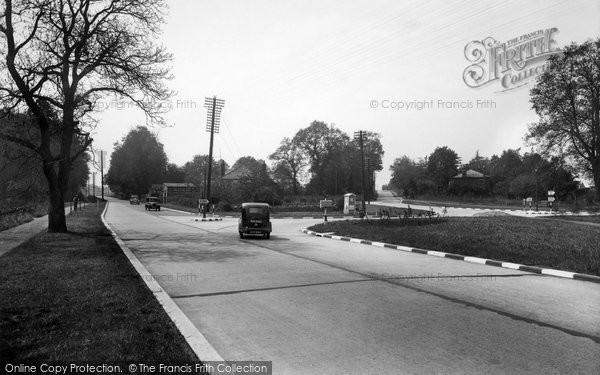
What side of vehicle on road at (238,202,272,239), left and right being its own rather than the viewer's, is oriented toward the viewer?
back

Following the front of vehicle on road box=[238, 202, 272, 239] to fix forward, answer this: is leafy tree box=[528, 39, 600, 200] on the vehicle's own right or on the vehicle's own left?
on the vehicle's own right
